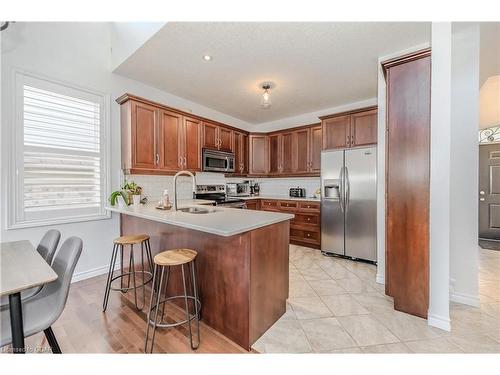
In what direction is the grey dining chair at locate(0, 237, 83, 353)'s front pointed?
to the viewer's left

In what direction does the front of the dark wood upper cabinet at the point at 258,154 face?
toward the camera

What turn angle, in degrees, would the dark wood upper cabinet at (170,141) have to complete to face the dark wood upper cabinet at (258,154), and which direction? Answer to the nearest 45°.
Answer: approximately 90° to its left

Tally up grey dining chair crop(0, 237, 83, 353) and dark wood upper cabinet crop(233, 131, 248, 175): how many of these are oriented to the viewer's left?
1

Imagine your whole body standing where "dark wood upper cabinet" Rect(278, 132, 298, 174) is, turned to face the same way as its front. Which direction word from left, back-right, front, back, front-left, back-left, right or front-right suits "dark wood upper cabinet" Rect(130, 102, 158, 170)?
front

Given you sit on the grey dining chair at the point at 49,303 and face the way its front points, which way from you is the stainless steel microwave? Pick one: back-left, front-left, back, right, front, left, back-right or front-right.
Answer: back-right

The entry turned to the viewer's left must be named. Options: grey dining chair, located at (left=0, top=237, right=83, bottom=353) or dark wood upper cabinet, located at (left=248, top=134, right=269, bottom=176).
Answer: the grey dining chair

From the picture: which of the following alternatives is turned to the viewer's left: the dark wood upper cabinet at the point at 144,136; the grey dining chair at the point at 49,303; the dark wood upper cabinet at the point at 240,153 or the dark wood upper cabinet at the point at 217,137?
the grey dining chair

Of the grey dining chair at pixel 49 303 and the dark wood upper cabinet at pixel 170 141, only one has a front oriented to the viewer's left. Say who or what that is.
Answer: the grey dining chair

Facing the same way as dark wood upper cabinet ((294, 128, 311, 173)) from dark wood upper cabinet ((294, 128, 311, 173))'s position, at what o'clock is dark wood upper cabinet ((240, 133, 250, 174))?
dark wood upper cabinet ((240, 133, 250, 174)) is roughly at 2 o'clock from dark wood upper cabinet ((294, 128, 311, 173)).

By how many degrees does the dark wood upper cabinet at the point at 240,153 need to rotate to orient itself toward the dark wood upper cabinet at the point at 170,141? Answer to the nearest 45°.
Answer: approximately 90° to its right

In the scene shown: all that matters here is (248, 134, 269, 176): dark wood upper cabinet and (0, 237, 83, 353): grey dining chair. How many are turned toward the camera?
1

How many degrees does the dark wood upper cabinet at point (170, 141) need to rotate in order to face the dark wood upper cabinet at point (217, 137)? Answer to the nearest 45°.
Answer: approximately 90° to its left

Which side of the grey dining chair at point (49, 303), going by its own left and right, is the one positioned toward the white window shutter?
right

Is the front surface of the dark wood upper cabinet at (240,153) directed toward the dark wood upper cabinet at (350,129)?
yes

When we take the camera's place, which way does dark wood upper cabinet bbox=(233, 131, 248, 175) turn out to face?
facing the viewer and to the right of the viewer

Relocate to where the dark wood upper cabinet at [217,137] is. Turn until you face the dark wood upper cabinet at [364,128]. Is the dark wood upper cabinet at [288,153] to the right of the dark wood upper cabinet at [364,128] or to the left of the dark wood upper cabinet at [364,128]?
left

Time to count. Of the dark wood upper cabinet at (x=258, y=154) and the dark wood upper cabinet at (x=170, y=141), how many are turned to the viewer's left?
0

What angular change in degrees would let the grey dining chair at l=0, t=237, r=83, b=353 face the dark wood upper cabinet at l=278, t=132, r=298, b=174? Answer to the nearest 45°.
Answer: approximately 180°
